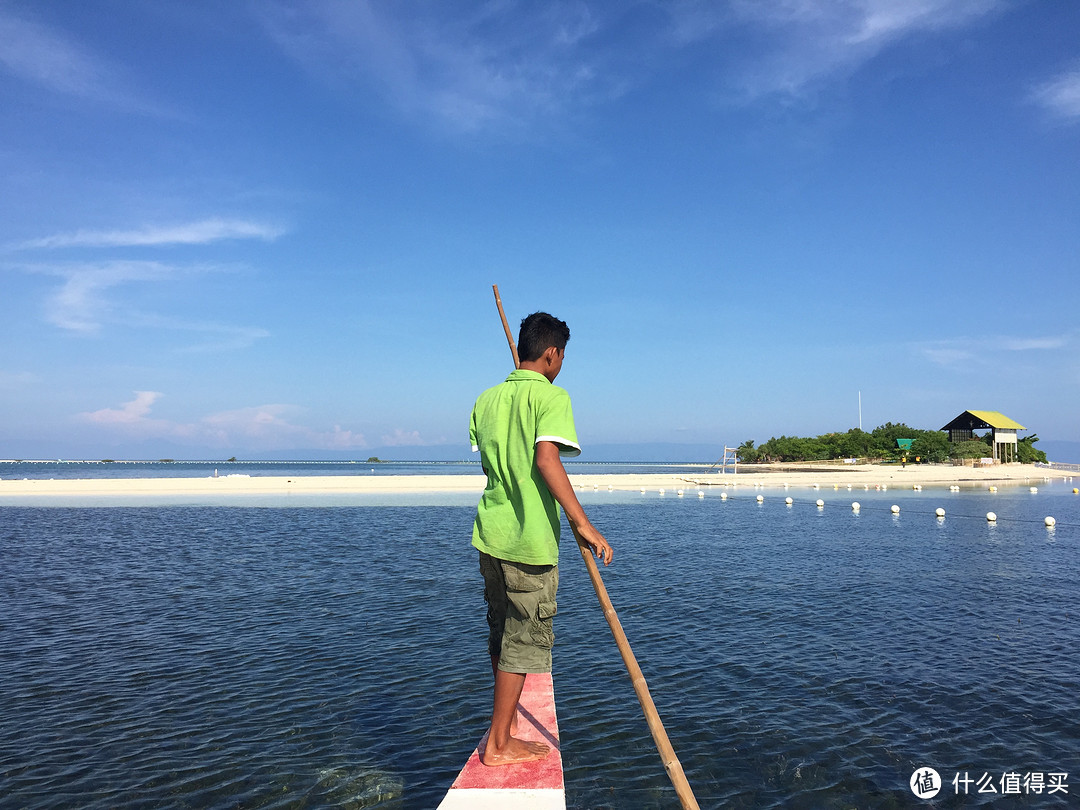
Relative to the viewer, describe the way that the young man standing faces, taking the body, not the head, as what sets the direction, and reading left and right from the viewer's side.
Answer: facing away from the viewer and to the right of the viewer

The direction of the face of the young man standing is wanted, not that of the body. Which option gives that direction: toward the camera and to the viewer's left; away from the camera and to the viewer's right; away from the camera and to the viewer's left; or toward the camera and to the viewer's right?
away from the camera and to the viewer's right

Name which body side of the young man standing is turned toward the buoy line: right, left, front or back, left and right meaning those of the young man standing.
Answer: front
